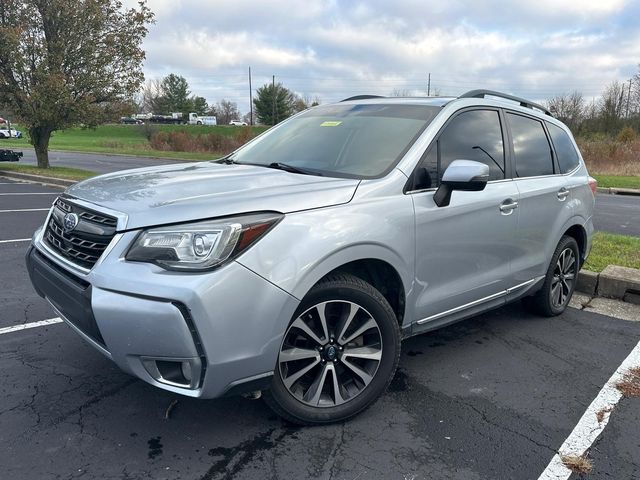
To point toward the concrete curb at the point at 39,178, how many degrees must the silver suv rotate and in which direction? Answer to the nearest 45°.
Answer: approximately 90° to its right

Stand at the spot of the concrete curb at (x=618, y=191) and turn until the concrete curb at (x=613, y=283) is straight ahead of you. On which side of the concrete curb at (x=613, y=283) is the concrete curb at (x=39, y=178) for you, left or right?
right

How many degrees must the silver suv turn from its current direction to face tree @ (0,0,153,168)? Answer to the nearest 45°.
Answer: approximately 90° to its right

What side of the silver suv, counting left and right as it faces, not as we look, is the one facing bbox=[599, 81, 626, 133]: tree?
back

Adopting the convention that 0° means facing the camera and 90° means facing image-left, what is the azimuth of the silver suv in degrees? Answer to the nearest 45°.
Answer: approximately 45°

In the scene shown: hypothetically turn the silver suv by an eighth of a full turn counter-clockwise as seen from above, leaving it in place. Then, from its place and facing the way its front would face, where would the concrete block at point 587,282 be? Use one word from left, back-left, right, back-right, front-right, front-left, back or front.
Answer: back-left

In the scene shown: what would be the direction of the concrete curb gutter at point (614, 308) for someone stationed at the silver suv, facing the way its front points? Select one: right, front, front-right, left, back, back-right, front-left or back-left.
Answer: back

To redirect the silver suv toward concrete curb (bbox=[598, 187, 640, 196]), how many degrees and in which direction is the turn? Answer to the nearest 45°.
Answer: approximately 180°

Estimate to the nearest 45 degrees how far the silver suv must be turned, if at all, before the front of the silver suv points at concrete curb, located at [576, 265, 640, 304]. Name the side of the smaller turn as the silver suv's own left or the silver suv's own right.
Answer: approximately 180°
